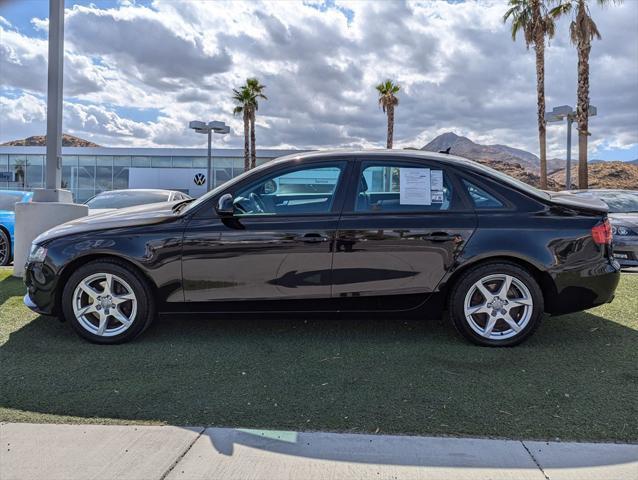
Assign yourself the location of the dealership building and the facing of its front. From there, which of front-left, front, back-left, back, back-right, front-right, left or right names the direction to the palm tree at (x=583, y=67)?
front-left

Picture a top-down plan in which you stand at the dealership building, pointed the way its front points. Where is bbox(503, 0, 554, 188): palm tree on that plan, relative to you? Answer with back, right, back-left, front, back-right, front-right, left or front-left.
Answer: front-left

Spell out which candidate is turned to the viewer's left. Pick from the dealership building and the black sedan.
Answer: the black sedan

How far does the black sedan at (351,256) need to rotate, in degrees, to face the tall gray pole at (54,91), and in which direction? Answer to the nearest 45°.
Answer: approximately 45° to its right

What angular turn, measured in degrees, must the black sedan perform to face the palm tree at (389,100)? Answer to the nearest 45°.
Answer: approximately 90° to its right

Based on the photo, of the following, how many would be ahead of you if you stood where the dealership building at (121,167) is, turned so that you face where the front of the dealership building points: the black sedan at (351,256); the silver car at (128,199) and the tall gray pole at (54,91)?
3

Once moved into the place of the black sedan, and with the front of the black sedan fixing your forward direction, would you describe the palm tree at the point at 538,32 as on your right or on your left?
on your right

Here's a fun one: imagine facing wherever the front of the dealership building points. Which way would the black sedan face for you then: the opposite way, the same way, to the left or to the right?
to the right

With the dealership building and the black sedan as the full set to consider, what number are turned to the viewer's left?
1

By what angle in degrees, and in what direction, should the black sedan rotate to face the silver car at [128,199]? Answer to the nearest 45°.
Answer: approximately 45° to its right

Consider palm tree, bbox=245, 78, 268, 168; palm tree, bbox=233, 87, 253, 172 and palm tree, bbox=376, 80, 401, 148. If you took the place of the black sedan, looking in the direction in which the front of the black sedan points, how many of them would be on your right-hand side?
3

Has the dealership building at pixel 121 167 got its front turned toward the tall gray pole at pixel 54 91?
yes

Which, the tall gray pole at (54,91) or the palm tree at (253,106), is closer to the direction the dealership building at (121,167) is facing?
the tall gray pole

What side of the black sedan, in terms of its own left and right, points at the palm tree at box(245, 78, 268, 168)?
right

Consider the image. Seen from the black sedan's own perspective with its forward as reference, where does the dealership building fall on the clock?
The dealership building is roughly at 2 o'clock from the black sedan.

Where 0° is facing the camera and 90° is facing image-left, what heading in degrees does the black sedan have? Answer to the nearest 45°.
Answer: approximately 90°

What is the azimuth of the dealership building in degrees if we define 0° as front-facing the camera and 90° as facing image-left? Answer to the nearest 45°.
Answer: approximately 0°

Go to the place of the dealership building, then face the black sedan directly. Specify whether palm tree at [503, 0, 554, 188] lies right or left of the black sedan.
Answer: left
